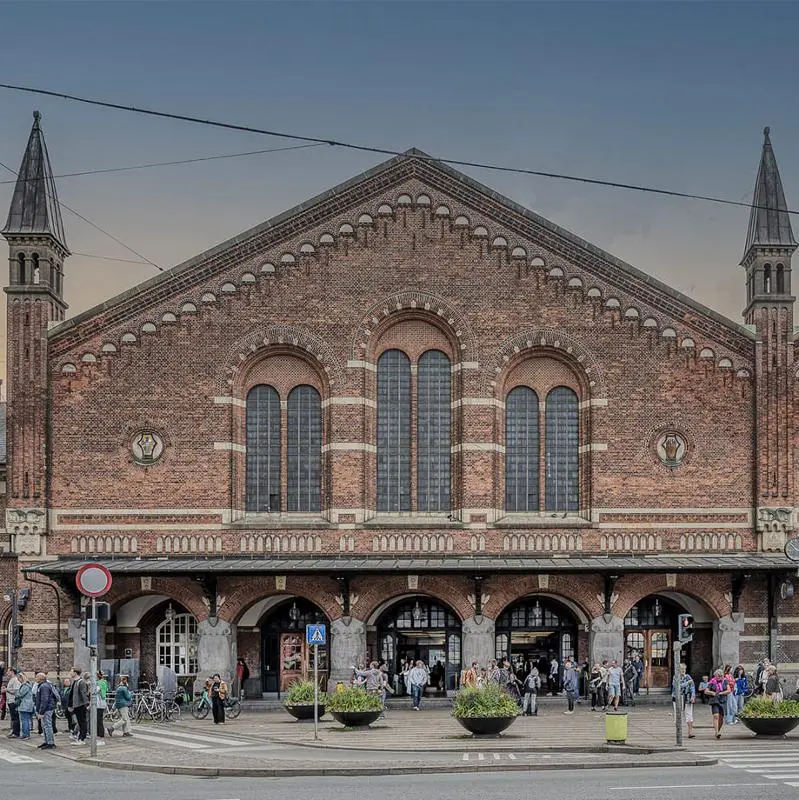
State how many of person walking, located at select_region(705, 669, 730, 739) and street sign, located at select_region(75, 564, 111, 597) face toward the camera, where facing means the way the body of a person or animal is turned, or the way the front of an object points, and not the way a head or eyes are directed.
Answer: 2

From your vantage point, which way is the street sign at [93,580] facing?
toward the camera

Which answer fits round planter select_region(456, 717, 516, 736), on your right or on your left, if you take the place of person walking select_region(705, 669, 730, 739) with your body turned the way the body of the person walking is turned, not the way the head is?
on your right

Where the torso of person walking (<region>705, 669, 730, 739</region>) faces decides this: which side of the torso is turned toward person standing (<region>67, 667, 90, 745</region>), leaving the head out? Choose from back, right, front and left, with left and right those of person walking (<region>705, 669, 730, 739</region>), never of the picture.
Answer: right

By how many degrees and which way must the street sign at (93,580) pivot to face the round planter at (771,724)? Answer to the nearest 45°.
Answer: approximately 90° to its left

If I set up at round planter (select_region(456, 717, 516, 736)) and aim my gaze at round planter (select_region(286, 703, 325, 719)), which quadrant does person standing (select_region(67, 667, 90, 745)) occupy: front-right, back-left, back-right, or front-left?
front-left

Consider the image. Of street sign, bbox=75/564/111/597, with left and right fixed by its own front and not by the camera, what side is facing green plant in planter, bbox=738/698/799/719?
left

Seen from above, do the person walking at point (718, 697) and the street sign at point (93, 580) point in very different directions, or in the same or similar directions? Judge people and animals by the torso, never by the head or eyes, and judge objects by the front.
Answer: same or similar directions

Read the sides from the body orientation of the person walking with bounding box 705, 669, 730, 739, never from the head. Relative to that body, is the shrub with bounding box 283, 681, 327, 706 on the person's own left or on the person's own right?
on the person's own right

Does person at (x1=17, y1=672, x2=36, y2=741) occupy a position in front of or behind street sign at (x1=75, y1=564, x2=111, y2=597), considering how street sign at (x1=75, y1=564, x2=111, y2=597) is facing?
behind

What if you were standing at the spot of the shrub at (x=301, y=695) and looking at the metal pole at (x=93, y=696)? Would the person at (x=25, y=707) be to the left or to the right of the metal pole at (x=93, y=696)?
right
